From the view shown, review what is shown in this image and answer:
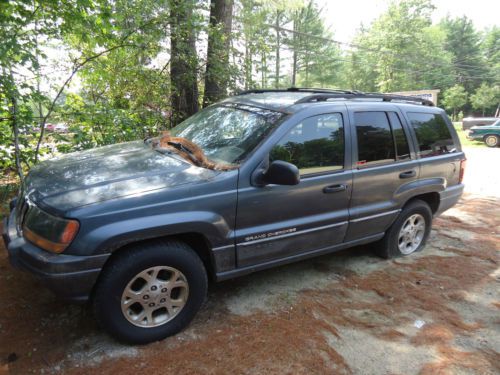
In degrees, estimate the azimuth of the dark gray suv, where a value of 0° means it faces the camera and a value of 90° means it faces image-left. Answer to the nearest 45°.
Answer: approximately 45°
